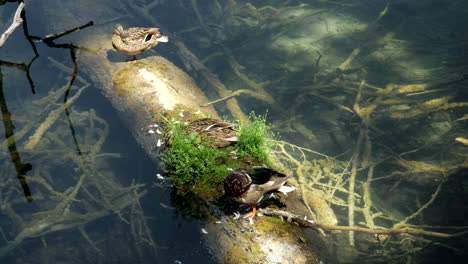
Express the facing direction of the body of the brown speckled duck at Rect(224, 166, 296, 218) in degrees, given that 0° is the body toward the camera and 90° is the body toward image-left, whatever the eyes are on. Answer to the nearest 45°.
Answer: approximately 90°

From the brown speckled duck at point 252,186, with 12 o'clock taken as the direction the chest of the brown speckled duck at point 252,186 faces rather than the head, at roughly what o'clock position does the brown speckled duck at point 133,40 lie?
the brown speckled duck at point 133,40 is roughly at 2 o'clock from the brown speckled duck at point 252,186.

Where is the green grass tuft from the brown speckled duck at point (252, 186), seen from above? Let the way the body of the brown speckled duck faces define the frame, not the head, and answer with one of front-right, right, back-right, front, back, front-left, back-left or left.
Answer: right
